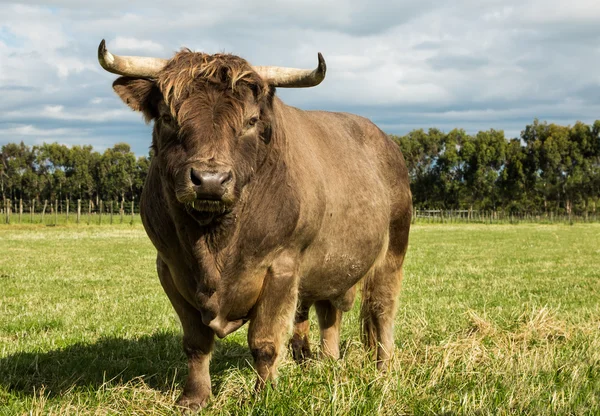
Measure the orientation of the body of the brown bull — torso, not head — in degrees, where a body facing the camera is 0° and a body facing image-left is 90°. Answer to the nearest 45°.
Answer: approximately 45°
